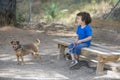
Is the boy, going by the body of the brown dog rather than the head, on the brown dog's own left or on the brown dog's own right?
on the brown dog's own left
